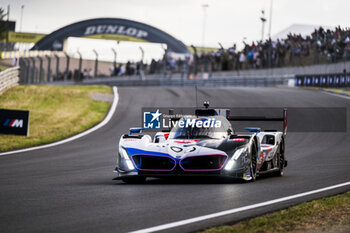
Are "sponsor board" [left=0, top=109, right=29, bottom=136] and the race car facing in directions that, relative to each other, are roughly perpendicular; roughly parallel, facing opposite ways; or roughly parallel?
roughly parallel

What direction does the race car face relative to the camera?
toward the camera

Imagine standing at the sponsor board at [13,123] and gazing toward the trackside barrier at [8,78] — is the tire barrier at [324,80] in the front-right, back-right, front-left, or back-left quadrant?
front-right

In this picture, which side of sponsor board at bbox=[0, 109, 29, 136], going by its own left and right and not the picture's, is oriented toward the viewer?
front

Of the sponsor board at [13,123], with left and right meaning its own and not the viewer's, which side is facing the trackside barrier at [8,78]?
back

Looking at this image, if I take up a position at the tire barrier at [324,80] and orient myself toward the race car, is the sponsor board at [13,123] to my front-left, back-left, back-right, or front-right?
front-right

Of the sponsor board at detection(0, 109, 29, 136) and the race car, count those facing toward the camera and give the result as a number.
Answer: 2

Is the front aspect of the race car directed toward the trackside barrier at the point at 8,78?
no

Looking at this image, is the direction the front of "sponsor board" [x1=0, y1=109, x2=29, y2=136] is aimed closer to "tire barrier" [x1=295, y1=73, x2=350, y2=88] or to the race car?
the race car

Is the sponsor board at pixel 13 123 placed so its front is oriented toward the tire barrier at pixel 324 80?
no

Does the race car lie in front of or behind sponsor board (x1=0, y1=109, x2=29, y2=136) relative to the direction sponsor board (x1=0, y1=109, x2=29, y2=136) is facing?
in front

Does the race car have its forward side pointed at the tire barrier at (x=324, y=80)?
no
